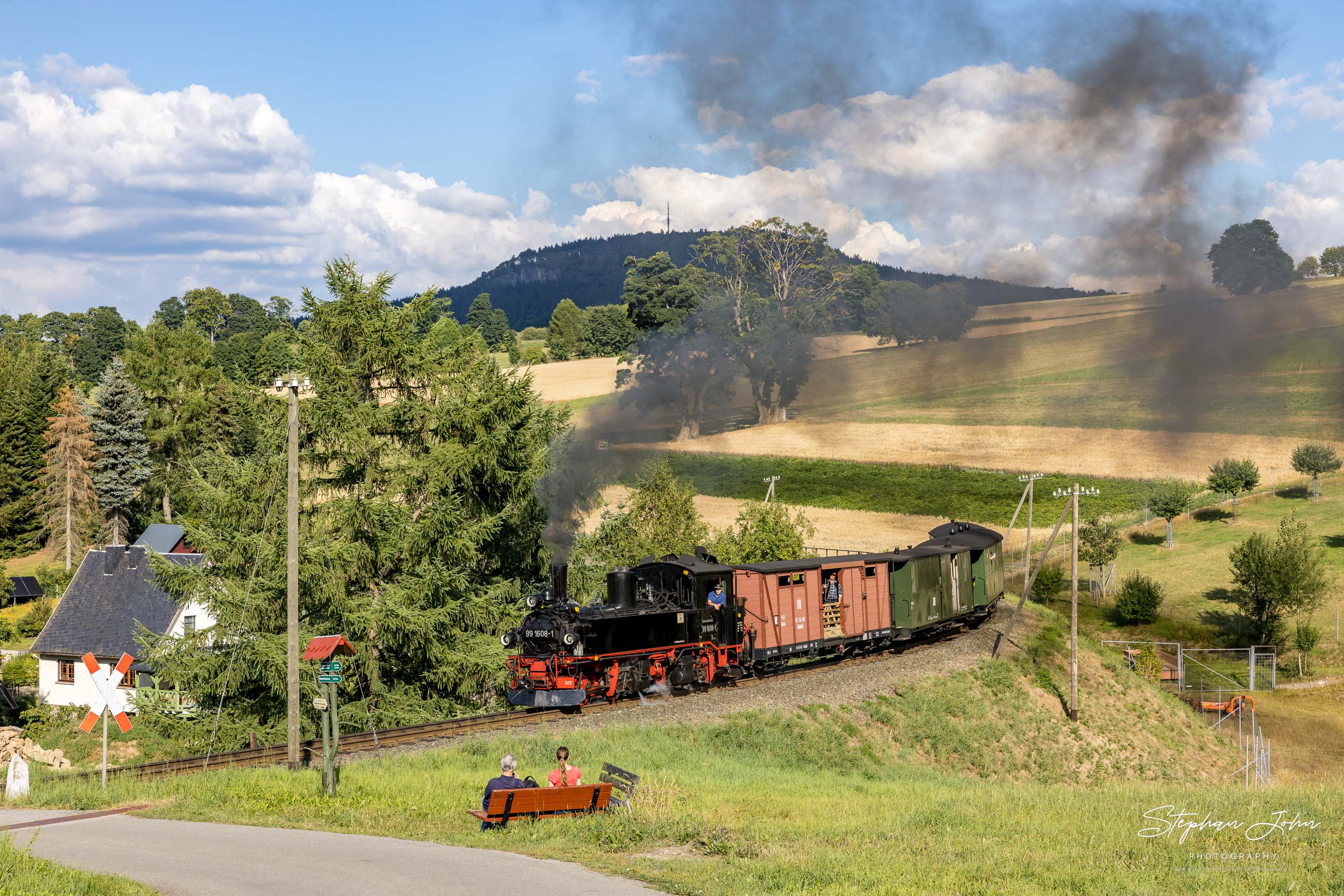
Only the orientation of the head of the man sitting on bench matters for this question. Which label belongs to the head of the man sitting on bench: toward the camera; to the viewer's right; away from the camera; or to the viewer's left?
away from the camera

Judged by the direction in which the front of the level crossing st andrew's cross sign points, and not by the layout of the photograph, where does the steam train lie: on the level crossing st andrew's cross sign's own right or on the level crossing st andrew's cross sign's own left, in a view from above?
on the level crossing st andrew's cross sign's own left

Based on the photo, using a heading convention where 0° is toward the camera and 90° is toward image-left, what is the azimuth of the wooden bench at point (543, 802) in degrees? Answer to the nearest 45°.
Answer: approximately 135°

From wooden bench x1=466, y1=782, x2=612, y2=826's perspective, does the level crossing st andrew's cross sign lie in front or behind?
in front

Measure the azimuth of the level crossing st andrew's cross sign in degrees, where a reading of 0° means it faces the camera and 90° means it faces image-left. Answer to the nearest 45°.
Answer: approximately 0°

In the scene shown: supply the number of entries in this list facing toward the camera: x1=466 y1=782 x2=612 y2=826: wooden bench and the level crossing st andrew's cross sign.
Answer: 1

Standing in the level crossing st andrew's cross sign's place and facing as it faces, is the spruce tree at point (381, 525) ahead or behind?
behind

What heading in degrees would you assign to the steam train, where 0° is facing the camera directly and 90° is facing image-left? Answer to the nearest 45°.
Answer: approximately 45°

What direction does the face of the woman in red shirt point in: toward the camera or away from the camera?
away from the camera

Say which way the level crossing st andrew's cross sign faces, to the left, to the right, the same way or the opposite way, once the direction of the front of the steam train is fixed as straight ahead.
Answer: to the left

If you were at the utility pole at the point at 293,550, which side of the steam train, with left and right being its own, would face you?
front

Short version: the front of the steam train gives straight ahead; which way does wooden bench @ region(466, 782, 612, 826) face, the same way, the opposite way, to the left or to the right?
to the right

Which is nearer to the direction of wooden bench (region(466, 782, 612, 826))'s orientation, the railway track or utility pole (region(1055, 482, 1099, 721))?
the railway track
